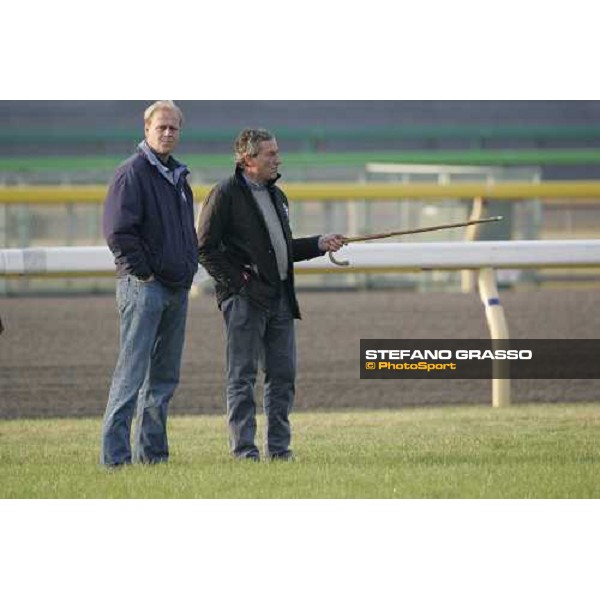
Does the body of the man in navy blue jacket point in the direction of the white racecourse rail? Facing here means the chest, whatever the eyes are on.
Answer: no

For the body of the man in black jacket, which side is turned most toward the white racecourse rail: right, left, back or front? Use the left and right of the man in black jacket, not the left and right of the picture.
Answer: left

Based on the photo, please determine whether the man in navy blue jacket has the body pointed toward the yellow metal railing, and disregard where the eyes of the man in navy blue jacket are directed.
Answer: no

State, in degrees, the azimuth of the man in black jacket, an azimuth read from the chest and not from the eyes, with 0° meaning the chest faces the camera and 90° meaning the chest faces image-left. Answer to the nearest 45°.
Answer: approximately 315°

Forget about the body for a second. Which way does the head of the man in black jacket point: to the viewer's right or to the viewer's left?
to the viewer's right

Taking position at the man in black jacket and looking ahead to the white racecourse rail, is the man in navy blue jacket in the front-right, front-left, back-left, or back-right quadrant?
back-left

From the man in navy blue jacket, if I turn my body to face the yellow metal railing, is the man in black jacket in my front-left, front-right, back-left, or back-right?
front-right

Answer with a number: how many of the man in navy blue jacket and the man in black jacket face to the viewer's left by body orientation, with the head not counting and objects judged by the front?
0

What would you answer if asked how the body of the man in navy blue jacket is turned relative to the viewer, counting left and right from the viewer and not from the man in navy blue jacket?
facing the viewer and to the right of the viewer
